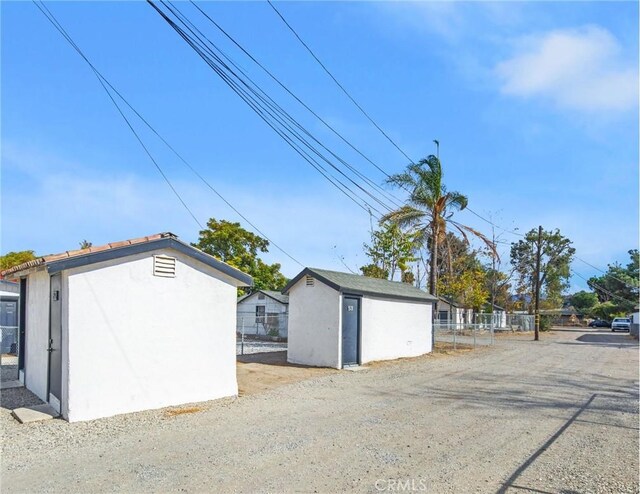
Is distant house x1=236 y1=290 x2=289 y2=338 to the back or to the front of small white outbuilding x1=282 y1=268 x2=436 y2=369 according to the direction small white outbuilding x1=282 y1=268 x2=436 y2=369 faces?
to the back

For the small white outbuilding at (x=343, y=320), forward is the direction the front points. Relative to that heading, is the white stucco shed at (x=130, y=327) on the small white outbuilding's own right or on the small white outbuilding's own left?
on the small white outbuilding's own right

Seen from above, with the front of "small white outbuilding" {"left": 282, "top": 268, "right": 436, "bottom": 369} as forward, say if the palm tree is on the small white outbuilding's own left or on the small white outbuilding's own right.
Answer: on the small white outbuilding's own left

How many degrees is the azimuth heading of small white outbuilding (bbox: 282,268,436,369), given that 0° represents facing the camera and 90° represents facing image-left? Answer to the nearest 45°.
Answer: approximately 315°

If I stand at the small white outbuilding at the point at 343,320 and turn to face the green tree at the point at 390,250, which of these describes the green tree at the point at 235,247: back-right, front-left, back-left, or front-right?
front-left

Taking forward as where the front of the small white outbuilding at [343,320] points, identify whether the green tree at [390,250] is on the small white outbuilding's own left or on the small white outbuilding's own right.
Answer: on the small white outbuilding's own left

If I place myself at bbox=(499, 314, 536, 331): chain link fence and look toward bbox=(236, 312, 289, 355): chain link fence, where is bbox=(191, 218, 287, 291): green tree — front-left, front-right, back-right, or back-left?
front-right

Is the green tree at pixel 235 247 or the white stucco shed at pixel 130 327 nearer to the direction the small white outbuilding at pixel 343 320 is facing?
the white stucco shed

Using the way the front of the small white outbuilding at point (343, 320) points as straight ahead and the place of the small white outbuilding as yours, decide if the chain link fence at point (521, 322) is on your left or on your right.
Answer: on your left

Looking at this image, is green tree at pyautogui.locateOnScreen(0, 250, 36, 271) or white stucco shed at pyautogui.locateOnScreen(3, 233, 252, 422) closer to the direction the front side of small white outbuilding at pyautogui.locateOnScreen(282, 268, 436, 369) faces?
the white stucco shed

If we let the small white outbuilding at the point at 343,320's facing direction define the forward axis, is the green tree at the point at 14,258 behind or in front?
behind
